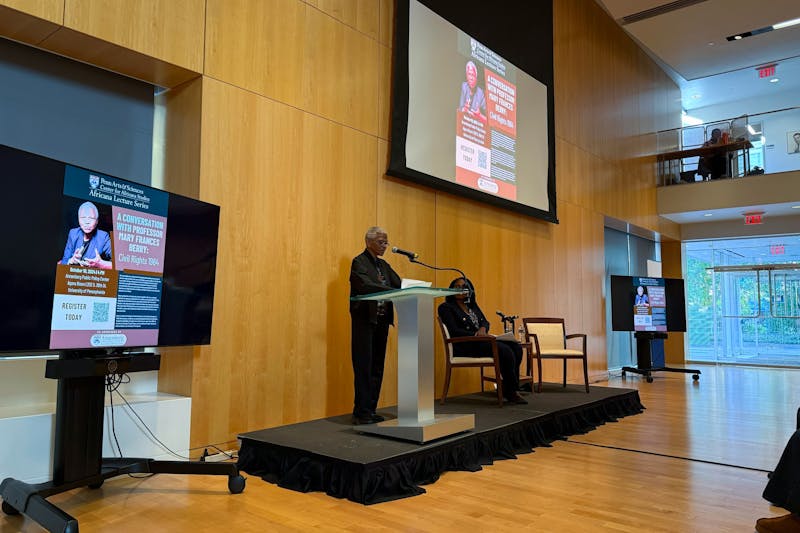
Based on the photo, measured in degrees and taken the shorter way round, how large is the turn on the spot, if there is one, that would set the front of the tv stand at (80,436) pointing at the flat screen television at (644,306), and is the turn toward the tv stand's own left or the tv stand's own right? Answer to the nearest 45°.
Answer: approximately 90° to the tv stand's own left

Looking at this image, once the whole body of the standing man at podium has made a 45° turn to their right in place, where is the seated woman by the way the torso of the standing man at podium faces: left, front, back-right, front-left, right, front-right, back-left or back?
back-left

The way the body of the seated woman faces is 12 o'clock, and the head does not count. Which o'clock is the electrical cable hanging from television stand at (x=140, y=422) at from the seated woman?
The electrical cable hanging from television stand is roughly at 3 o'clock from the seated woman.

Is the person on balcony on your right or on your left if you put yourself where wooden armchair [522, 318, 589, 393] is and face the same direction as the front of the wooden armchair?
on your left

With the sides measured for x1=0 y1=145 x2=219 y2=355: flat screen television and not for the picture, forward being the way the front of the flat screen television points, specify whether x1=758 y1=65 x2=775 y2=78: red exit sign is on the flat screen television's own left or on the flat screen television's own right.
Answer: on the flat screen television's own left

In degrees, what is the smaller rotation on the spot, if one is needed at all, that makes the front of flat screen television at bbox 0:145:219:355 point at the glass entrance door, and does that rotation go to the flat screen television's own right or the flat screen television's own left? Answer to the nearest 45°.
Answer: approximately 45° to the flat screen television's own left

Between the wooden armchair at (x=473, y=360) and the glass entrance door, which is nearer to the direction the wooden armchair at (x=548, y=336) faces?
the wooden armchair at (x=473, y=360)

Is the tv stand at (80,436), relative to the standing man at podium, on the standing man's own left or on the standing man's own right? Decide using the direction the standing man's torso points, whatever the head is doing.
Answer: on the standing man's own right

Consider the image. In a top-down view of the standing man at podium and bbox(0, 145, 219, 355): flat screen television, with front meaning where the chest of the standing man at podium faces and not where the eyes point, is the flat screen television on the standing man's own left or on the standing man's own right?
on the standing man's own right

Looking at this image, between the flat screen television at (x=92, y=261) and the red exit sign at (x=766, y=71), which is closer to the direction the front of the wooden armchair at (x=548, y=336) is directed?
the flat screen television
